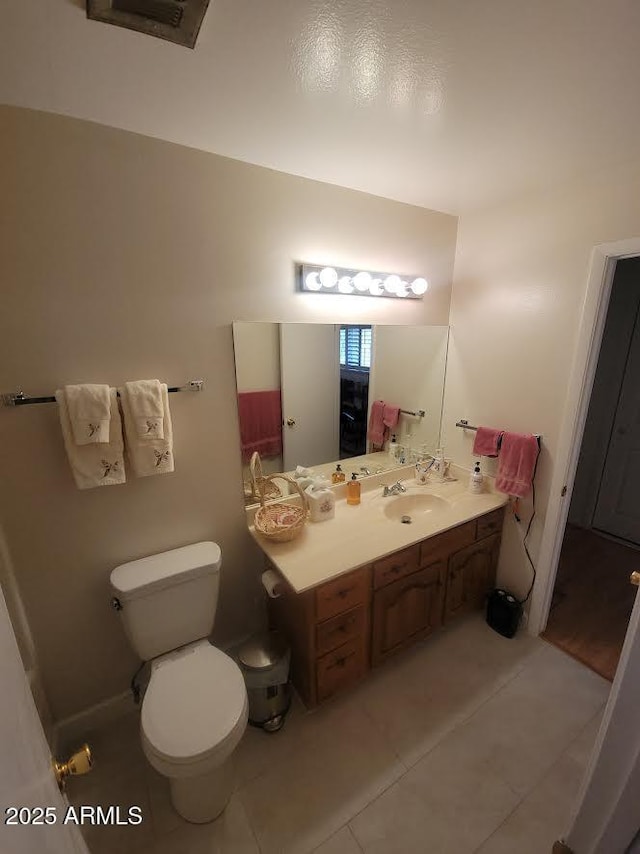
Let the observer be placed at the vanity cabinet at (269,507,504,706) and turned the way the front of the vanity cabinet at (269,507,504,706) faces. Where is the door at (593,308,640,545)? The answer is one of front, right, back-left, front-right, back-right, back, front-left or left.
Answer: left

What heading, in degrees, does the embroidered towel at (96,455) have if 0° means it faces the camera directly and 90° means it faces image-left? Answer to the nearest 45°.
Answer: approximately 0°

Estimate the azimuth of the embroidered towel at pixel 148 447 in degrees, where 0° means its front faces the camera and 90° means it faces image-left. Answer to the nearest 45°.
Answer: approximately 0°

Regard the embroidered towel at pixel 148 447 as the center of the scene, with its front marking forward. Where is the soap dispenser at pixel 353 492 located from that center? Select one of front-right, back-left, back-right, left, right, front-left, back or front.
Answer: left

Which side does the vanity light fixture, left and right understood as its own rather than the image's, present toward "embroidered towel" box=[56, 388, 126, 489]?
right

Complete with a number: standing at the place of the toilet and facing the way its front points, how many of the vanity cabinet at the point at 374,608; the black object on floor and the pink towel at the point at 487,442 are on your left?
3

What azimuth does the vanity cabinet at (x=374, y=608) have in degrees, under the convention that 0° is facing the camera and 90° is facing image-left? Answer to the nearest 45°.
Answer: approximately 315°

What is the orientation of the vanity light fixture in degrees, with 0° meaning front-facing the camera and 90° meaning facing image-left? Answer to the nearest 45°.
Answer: approximately 315°
